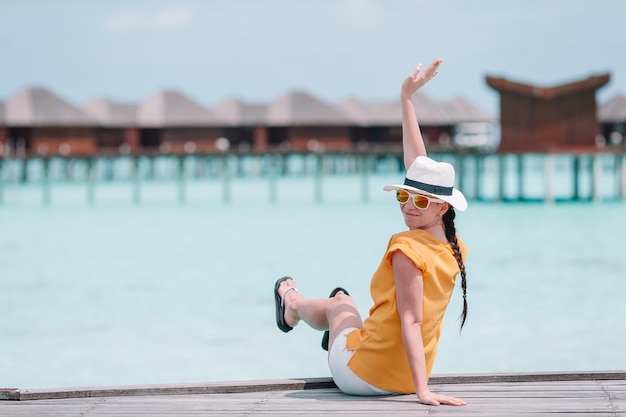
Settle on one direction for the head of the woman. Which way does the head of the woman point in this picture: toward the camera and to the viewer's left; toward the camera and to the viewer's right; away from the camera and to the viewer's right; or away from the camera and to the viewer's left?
toward the camera and to the viewer's left

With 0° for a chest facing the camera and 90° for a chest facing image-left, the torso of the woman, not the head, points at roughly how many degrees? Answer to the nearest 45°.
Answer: approximately 90°
